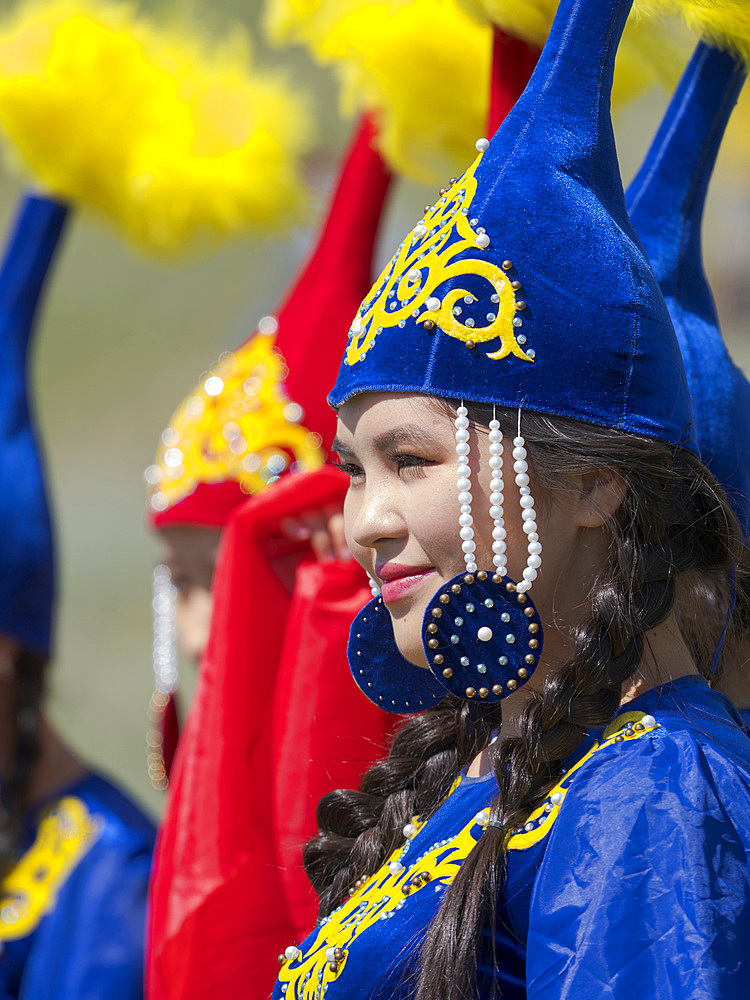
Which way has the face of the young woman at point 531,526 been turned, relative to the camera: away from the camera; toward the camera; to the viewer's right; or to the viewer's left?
to the viewer's left

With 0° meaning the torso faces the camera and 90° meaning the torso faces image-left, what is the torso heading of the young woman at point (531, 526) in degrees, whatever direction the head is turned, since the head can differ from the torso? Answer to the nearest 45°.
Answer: approximately 45°

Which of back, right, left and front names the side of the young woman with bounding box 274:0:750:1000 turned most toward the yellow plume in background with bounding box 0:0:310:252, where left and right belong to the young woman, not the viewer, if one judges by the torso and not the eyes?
right

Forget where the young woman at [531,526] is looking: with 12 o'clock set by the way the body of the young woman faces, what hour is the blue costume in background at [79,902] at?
The blue costume in background is roughly at 3 o'clock from the young woman.

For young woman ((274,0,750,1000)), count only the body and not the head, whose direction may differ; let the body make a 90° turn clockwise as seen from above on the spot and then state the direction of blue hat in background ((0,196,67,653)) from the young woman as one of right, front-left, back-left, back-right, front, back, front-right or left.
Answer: front
